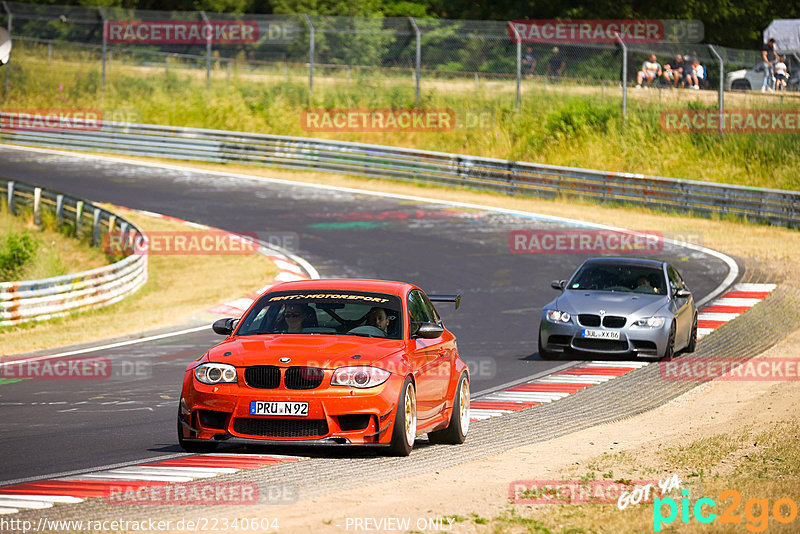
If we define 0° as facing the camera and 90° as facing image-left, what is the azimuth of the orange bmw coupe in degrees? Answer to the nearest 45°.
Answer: approximately 45°

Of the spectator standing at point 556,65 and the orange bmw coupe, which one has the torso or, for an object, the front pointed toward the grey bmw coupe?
the spectator standing

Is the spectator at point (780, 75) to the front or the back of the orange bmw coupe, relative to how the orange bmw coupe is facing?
to the back

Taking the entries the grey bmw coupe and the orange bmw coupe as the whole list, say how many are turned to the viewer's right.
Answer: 0

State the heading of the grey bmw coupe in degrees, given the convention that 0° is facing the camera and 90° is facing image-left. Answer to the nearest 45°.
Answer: approximately 45°

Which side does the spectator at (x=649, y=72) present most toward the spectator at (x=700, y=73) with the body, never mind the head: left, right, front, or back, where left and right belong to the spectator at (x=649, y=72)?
left

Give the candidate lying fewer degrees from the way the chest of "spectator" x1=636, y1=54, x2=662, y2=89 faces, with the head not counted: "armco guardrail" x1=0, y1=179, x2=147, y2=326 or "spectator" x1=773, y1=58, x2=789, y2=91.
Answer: the armco guardrail

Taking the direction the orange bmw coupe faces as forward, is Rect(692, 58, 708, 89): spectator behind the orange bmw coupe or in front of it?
behind

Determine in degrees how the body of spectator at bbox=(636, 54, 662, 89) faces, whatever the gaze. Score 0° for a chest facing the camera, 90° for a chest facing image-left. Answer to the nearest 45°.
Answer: approximately 45°

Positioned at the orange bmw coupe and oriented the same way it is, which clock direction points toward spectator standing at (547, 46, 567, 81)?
The spectator standing is roughly at 5 o'clock from the orange bmw coupe.
